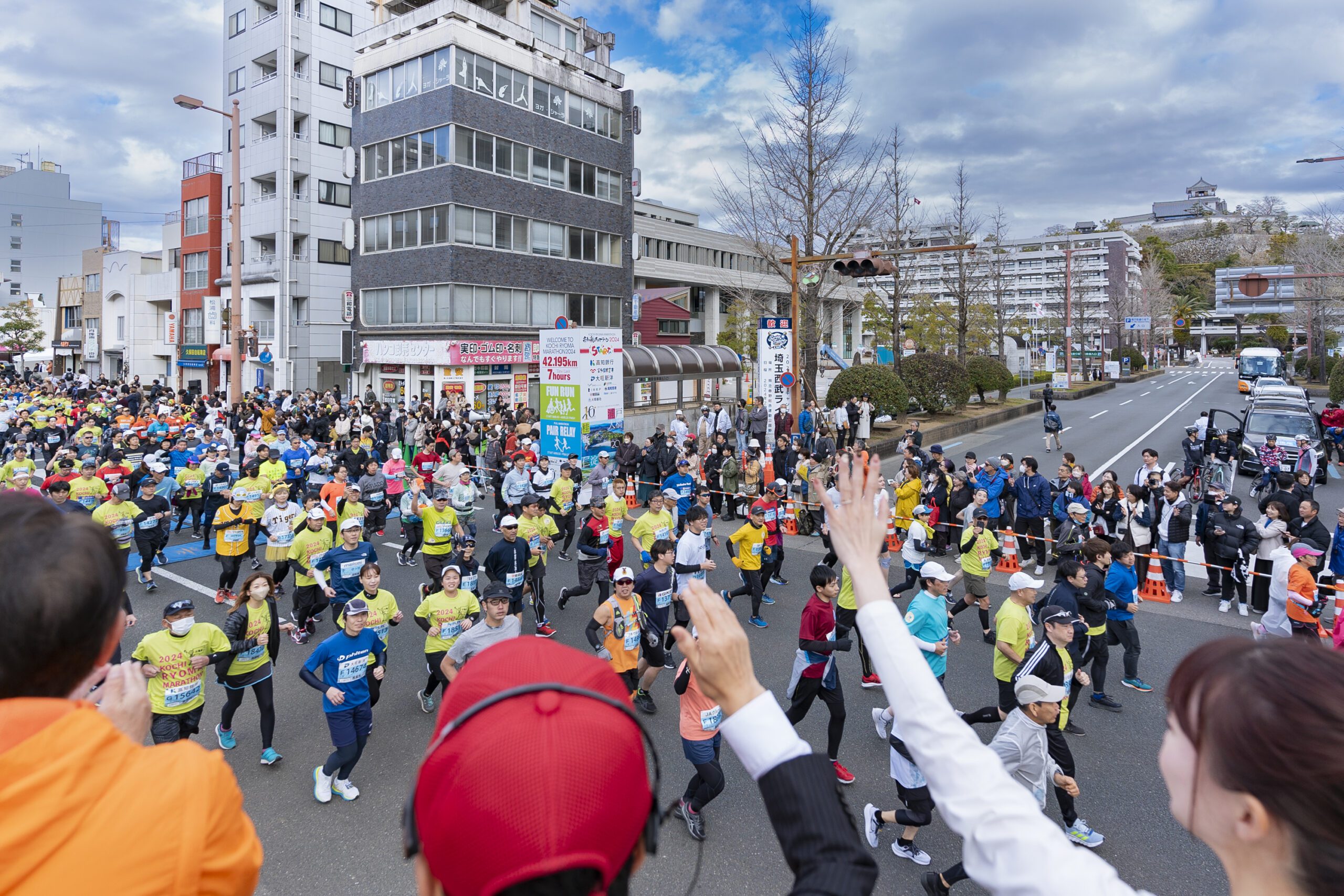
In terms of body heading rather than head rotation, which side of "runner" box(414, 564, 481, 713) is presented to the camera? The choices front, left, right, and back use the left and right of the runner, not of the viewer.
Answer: front

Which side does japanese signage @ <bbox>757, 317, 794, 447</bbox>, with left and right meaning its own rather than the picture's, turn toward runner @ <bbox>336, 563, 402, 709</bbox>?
front

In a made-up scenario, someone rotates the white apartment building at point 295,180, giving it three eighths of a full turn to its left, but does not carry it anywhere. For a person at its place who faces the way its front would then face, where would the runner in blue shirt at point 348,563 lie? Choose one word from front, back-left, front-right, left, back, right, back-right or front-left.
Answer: right

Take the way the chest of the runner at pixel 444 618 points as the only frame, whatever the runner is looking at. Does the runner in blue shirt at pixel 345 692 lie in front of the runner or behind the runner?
in front

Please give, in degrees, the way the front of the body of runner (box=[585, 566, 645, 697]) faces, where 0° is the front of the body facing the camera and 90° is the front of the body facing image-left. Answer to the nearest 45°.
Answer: approximately 315°

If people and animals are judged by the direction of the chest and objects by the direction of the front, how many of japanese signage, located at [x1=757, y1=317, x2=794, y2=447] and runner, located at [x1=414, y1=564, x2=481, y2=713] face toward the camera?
2

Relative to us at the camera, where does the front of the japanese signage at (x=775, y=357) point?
facing the viewer

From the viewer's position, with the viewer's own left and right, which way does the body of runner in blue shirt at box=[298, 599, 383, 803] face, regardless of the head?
facing the viewer and to the right of the viewer

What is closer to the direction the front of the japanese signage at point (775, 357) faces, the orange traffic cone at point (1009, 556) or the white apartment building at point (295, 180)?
the orange traffic cone
